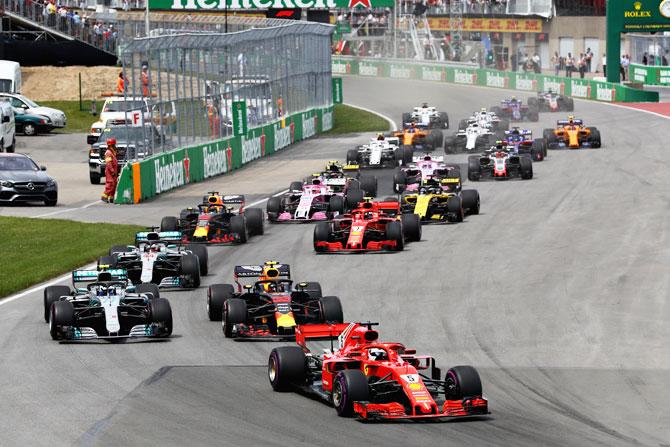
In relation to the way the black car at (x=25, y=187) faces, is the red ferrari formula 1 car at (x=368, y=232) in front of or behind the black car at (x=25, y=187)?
in front

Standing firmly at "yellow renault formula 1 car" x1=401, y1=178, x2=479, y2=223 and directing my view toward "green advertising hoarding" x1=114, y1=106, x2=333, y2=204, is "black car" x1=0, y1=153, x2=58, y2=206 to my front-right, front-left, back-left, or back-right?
front-left

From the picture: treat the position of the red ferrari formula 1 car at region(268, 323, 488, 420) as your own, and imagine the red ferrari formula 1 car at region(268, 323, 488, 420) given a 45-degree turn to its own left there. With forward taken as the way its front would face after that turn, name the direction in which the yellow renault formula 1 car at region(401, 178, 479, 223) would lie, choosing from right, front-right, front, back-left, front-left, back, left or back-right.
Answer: left

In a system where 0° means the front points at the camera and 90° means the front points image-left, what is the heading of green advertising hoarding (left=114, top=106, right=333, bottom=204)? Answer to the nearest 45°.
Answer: approximately 315°

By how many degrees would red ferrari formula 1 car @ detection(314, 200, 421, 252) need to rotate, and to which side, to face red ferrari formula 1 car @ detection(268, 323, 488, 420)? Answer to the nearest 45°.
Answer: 0° — it already faces it

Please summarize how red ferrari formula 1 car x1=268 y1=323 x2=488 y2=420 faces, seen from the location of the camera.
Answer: facing the viewer and to the right of the viewer

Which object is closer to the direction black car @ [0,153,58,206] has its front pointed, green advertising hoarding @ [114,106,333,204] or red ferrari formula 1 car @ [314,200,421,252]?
the red ferrari formula 1 car

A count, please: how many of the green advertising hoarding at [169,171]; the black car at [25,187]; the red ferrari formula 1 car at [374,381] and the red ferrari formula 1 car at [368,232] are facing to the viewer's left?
0

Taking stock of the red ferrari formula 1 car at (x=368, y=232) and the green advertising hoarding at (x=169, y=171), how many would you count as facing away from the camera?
0

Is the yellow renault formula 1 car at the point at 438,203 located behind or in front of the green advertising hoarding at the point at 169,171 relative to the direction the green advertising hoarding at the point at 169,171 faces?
in front

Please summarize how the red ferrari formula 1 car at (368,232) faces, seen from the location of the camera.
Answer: facing the viewer

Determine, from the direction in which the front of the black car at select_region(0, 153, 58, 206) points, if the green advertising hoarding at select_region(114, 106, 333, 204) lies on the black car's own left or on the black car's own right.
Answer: on the black car's own left

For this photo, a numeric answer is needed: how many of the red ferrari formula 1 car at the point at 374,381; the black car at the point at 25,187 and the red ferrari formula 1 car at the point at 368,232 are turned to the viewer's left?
0
